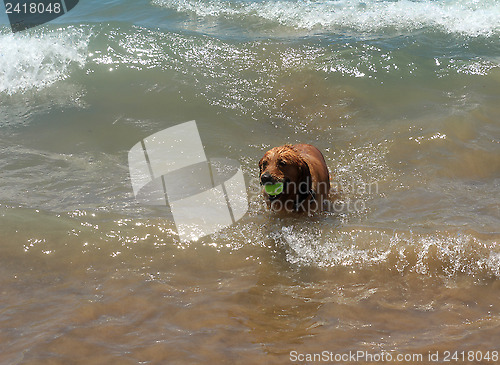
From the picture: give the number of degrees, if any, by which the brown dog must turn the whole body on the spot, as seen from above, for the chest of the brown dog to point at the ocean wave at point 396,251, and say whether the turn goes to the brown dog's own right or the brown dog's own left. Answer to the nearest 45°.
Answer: approximately 90° to the brown dog's own left

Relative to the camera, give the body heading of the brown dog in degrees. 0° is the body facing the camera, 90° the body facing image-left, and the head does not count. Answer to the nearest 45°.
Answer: approximately 45°

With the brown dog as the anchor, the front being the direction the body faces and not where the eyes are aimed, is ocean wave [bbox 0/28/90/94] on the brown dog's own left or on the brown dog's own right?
on the brown dog's own right
